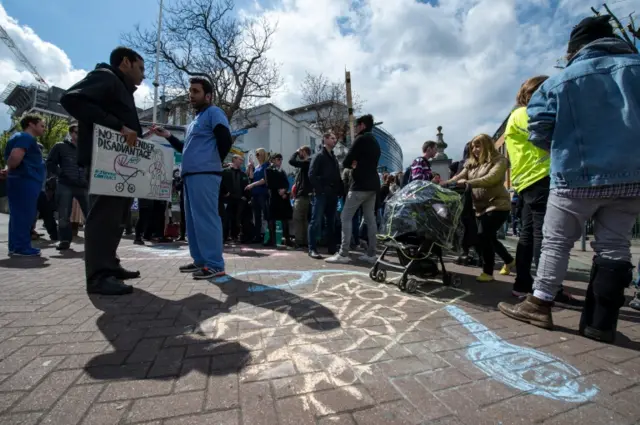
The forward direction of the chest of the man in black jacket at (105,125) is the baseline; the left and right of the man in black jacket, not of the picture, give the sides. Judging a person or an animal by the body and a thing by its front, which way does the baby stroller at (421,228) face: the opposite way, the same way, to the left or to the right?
the opposite way

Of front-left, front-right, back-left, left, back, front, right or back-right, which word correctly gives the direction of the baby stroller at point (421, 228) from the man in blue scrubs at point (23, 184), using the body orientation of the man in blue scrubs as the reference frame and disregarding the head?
front-right

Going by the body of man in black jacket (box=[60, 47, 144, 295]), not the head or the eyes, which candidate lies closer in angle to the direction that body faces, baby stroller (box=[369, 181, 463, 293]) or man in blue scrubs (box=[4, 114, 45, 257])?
the baby stroller

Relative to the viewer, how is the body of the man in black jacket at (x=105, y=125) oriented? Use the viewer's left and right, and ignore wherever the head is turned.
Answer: facing to the right of the viewer

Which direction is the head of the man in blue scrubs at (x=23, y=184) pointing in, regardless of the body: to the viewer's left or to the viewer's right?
to the viewer's right

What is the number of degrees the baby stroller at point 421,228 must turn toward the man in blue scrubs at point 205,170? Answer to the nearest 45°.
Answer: approximately 45° to its right

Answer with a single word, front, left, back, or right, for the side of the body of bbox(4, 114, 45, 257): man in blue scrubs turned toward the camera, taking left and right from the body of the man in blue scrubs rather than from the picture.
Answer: right

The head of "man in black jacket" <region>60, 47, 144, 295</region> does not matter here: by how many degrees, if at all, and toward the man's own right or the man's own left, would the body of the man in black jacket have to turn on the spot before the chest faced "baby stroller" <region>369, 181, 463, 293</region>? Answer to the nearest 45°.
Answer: approximately 45° to the man's own right

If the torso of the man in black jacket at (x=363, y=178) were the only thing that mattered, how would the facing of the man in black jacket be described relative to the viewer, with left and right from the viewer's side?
facing to the left of the viewer

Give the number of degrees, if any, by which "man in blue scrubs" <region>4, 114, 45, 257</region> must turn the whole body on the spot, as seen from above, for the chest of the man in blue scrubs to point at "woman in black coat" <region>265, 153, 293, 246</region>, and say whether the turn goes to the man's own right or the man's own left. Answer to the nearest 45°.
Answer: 0° — they already face them

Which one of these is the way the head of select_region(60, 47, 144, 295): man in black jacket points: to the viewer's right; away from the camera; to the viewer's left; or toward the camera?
to the viewer's right

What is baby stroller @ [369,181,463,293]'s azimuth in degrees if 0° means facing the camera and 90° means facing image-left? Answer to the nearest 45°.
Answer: approximately 45°
